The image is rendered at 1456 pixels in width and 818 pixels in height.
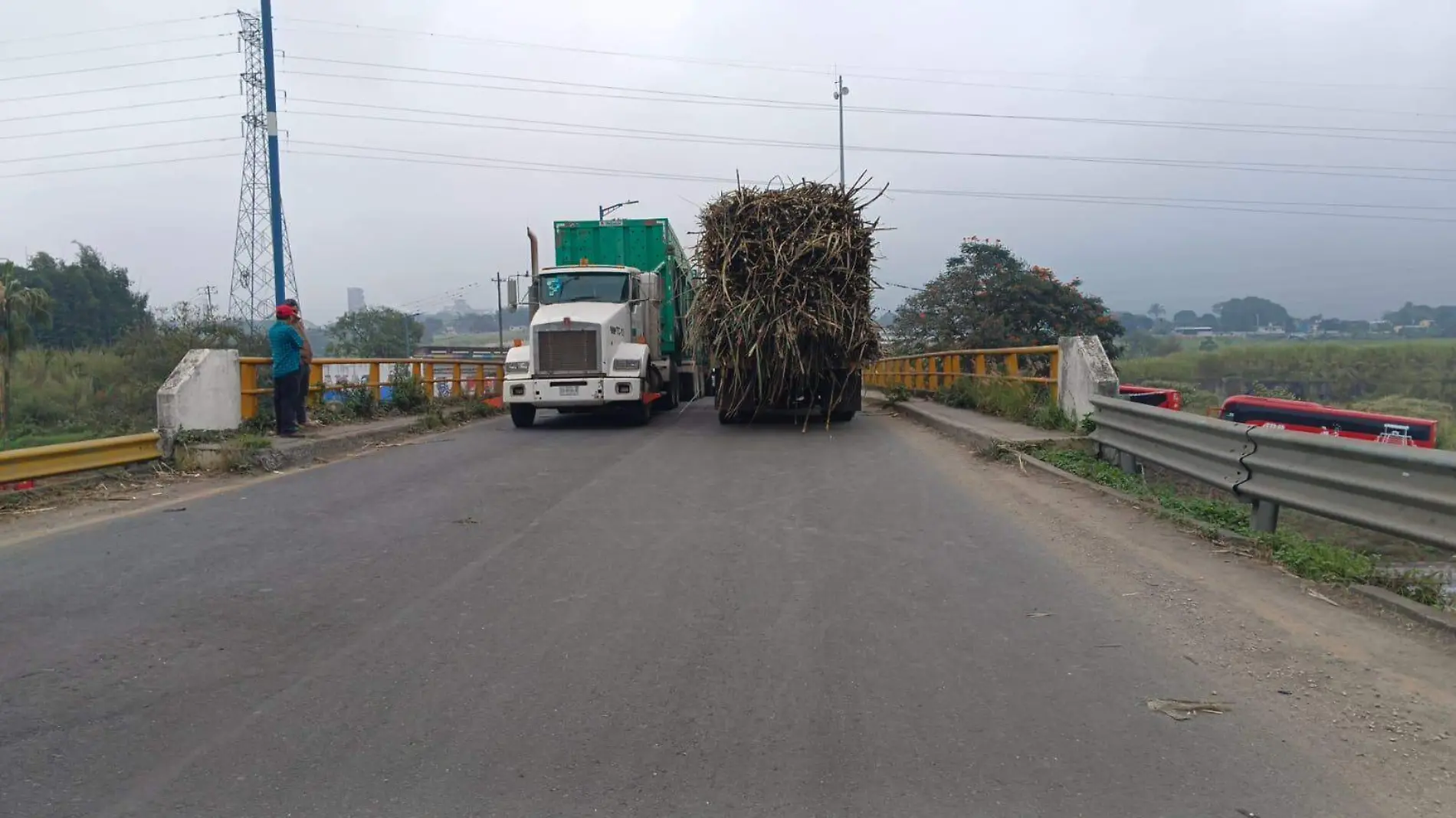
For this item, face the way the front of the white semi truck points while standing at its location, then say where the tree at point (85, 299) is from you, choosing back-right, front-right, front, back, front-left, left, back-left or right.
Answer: back-right

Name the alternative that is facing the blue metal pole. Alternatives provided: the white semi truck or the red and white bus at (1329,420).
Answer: the red and white bus

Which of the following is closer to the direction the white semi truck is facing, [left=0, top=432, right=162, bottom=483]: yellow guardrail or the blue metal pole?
the yellow guardrail

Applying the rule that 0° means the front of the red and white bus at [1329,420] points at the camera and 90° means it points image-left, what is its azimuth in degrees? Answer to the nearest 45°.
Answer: approximately 90°

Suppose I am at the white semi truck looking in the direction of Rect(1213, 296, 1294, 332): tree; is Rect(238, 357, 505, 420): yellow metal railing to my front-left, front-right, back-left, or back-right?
back-left

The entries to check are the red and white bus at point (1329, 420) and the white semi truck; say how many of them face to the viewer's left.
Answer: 1

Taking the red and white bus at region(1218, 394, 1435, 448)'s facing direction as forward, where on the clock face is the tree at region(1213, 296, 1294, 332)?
The tree is roughly at 3 o'clock from the red and white bus.

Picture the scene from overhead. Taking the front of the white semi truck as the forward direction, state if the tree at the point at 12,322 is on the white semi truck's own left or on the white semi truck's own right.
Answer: on the white semi truck's own right

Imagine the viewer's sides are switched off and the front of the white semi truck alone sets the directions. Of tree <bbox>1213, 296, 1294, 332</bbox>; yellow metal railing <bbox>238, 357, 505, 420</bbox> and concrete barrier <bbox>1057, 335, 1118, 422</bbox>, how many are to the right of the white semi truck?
1

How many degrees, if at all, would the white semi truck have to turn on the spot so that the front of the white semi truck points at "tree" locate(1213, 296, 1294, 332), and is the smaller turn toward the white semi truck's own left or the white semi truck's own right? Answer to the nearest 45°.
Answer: approximately 135° to the white semi truck's own left

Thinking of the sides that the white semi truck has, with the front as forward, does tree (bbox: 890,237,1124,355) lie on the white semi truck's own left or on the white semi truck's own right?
on the white semi truck's own left

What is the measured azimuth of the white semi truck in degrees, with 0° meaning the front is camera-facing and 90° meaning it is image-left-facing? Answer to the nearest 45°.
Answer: approximately 0°

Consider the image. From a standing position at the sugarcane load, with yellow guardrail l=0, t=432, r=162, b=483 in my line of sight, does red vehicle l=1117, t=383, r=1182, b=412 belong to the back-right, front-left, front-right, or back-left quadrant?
back-left

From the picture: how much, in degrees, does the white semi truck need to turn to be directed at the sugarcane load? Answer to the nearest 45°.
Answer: approximately 45° to its left

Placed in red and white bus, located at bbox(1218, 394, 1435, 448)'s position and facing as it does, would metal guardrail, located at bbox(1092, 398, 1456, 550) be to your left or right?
on your left
